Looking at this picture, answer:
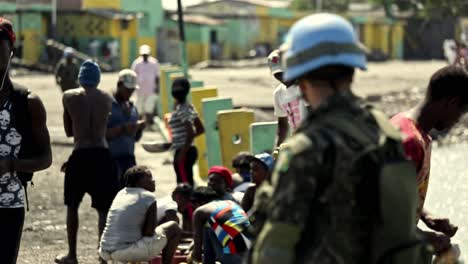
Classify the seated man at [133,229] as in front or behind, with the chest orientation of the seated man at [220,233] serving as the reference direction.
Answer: in front

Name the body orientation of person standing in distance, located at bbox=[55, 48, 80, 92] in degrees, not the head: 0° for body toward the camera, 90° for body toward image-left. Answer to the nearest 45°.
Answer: approximately 0°

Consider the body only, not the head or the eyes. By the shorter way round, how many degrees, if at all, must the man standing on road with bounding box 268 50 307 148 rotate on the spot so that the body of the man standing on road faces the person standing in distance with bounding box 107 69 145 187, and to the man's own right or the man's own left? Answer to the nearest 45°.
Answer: approximately 90° to the man's own right

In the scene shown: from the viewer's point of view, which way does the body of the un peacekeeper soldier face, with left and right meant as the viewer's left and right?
facing away from the viewer and to the left of the viewer

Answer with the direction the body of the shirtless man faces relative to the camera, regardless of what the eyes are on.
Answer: away from the camera

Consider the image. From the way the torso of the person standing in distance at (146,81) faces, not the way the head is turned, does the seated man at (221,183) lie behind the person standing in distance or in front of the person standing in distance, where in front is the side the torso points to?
in front

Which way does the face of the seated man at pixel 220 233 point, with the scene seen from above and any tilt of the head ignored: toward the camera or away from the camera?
away from the camera

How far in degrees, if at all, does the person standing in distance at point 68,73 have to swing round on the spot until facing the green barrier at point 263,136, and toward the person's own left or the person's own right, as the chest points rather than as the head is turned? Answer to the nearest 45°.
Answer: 0° — they already face it
